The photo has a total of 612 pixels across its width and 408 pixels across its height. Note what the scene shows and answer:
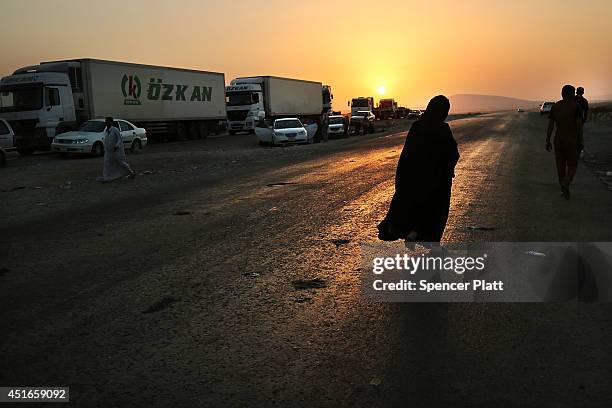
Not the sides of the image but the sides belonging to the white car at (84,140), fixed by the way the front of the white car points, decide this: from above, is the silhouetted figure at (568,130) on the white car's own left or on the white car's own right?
on the white car's own left

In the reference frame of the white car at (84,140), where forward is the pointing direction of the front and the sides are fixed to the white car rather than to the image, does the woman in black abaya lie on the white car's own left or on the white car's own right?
on the white car's own left

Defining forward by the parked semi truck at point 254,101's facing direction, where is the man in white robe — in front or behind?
in front

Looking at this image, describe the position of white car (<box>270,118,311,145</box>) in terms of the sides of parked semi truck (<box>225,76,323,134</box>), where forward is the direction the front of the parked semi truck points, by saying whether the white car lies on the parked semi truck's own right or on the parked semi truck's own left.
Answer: on the parked semi truck's own left

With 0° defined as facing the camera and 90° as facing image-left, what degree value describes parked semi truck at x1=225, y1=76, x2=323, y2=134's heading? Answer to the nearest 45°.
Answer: approximately 45°

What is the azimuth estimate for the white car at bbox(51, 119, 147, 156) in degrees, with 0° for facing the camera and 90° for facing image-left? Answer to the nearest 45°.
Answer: approximately 45°

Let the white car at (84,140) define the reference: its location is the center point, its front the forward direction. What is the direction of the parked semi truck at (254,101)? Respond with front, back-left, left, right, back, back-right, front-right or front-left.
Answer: back

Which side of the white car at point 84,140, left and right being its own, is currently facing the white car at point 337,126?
back

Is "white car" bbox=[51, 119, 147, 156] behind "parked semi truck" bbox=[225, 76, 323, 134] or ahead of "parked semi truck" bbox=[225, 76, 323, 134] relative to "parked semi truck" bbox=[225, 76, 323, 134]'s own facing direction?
ahead
